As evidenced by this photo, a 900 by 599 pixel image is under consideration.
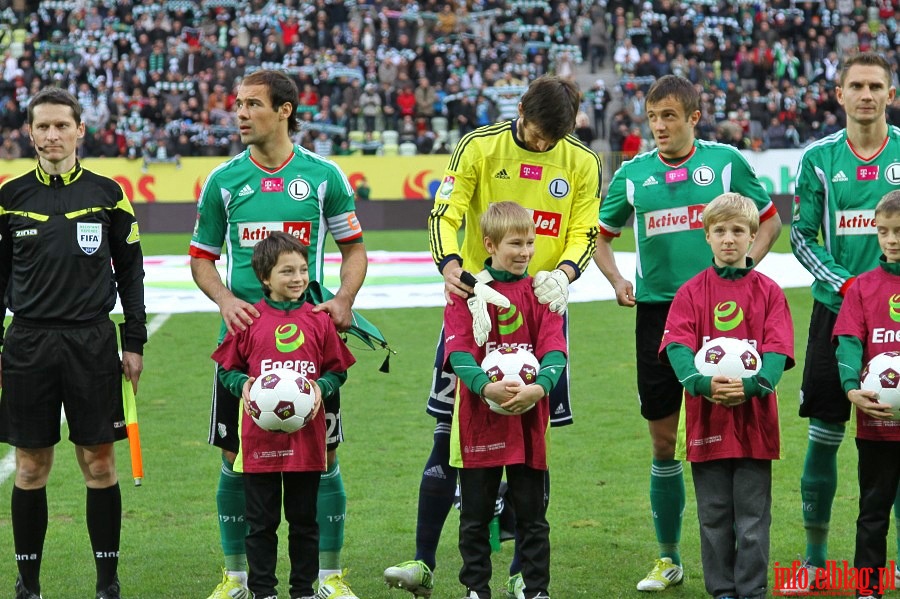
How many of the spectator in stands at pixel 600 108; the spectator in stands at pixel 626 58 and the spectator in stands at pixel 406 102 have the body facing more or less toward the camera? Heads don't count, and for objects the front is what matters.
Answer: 3

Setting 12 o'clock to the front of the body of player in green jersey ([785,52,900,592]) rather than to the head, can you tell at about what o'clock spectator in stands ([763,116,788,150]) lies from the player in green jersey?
The spectator in stands is roughly at 6 o'clock from the player in green jersey.

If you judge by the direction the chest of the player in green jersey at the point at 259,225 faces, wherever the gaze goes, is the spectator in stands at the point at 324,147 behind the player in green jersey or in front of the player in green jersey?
behind

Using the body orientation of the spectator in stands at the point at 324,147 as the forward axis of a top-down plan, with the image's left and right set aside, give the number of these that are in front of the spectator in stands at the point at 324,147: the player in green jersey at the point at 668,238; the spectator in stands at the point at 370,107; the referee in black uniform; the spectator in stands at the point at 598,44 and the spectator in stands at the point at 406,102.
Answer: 2

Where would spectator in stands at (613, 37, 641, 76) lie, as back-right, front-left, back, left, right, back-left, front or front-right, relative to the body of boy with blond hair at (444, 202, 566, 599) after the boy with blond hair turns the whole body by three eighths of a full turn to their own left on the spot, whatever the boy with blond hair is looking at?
front-left

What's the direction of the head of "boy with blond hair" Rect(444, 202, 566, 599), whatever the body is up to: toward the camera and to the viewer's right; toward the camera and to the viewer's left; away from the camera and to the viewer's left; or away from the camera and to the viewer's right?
toward the camera and to the viewer's right

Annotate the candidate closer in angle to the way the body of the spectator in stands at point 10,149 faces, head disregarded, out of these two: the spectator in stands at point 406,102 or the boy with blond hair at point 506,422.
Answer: the boy with blond hair

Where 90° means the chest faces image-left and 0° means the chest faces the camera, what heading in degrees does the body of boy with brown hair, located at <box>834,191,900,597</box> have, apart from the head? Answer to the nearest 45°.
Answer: approximately 0°

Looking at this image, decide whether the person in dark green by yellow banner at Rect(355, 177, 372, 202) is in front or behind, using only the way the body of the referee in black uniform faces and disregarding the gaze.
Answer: behind

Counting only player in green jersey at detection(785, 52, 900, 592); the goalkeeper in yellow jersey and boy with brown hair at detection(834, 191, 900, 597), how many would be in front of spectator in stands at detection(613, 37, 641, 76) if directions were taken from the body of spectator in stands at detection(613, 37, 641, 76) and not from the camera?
3

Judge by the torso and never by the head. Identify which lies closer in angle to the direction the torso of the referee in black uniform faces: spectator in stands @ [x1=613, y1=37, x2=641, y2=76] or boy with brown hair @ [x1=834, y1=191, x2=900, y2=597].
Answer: the boy with brown hair
